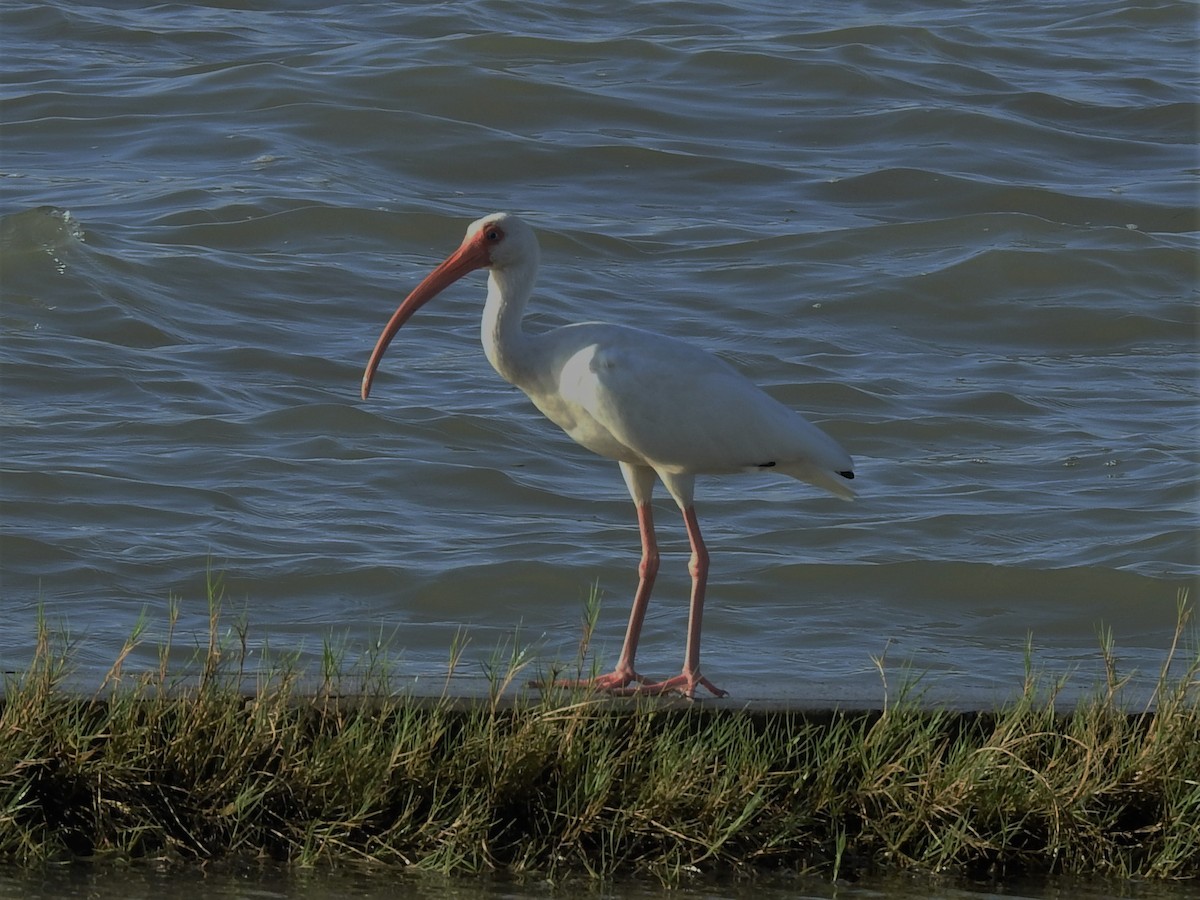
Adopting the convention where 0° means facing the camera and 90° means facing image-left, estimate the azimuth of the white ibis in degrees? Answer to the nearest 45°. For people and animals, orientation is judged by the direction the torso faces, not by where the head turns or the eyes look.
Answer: approximately 90°
